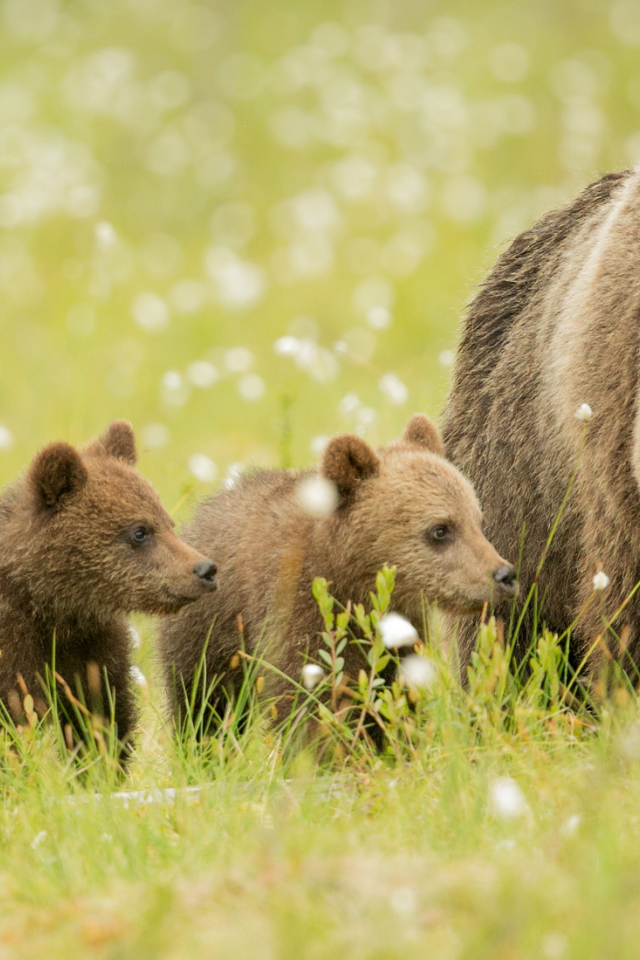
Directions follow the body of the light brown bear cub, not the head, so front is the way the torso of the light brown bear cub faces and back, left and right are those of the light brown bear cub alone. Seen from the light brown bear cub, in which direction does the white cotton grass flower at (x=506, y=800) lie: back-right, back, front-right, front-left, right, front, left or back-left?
front-right

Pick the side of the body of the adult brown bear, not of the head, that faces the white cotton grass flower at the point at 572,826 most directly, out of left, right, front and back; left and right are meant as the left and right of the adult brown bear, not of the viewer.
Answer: right

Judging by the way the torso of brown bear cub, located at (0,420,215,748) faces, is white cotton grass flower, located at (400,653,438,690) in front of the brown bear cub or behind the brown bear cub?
in front

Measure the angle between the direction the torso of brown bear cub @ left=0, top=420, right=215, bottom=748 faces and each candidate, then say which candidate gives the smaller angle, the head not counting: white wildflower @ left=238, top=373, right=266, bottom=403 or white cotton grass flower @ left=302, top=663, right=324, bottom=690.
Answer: the white cotton grass flower

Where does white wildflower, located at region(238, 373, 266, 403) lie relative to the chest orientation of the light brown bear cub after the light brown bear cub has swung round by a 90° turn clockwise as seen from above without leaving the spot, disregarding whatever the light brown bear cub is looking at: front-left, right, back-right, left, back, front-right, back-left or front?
back-right

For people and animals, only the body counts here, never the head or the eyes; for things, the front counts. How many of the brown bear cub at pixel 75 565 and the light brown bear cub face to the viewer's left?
0

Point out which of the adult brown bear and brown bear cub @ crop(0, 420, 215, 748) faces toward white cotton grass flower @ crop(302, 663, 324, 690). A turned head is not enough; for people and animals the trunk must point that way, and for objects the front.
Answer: the brown bear cub

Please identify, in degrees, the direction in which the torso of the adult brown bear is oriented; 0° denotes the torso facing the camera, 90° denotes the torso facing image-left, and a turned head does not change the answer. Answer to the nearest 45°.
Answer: approximately 270°

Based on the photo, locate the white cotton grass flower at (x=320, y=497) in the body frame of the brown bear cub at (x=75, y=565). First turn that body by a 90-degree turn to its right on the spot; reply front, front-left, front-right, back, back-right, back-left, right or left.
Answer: back-left

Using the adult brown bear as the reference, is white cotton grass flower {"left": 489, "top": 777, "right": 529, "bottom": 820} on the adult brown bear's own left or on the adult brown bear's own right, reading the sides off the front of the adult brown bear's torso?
on the adult brown bear's own right

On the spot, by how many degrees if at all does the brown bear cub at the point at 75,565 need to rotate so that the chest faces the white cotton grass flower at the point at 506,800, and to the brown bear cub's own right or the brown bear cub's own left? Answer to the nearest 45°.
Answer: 0° — it already faces it

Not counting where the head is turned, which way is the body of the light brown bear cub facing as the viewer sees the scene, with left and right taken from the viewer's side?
facing the viewer and to the right of the viewer
